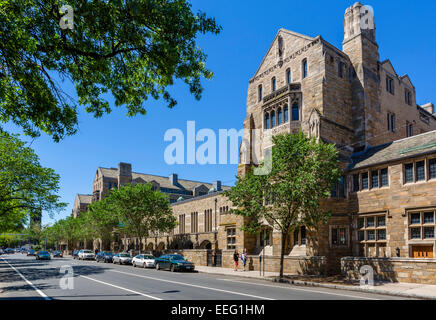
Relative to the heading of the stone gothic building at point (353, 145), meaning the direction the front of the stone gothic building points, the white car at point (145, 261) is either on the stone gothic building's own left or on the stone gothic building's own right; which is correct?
on the stone gothic building's own right

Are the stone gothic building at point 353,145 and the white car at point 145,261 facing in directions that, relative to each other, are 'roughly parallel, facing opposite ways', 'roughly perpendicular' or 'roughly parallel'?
roughly perpendicular

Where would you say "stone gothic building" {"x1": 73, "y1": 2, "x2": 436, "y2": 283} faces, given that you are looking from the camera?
facing the viewer and to the left of the viewer

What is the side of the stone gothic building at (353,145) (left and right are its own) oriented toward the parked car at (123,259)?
right

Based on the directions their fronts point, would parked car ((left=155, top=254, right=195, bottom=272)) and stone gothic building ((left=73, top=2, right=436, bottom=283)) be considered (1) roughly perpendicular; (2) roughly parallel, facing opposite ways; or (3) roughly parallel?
roughly perpendicular
